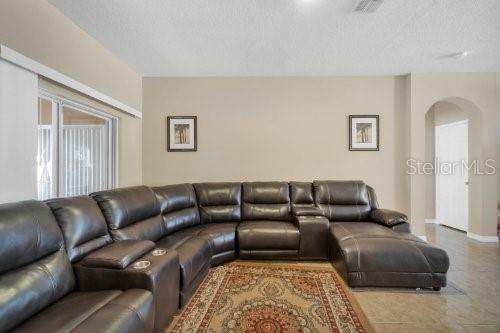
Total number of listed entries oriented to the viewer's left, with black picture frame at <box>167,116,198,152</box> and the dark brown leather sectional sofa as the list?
0

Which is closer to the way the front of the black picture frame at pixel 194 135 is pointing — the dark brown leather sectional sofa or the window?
the dark brown leather sectional sofa

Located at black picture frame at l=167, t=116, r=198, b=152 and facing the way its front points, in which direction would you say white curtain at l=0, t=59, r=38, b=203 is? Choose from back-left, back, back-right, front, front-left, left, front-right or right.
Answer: front-right

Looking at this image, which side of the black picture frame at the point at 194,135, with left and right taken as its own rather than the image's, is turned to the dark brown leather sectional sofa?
front

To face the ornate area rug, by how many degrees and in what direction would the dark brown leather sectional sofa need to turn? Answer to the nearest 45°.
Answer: approximately 45° to its left

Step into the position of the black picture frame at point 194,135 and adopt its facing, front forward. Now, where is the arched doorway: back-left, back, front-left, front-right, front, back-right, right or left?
left

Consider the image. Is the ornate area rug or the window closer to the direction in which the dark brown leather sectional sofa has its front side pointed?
the ornate area rug
